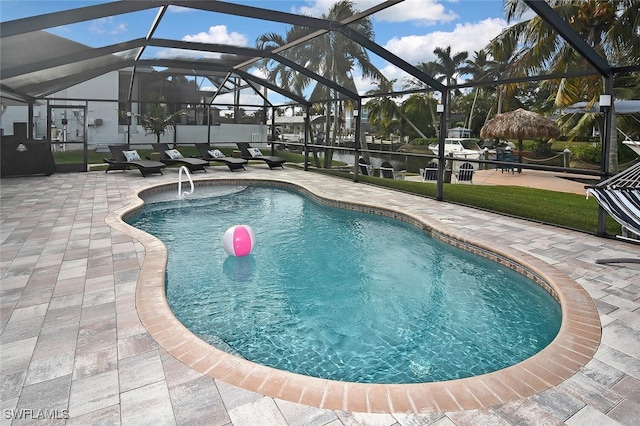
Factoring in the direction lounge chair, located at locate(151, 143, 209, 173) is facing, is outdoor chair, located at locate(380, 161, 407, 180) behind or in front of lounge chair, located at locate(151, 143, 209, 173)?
in front

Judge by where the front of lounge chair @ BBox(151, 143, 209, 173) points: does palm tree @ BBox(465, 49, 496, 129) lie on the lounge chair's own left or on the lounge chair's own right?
on the lounge chair's own left

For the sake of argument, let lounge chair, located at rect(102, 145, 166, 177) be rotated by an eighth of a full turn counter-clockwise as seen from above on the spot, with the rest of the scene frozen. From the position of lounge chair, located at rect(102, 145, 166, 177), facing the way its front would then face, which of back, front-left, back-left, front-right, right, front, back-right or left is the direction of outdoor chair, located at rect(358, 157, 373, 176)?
front

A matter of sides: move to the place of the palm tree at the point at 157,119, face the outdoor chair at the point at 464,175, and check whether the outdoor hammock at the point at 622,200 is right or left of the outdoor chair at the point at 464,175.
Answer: right

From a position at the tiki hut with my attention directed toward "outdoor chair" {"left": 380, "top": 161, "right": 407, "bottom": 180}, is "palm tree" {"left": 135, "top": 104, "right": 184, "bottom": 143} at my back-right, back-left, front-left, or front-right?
front-right

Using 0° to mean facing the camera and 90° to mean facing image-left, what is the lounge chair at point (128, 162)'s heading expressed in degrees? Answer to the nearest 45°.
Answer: approximately 315°

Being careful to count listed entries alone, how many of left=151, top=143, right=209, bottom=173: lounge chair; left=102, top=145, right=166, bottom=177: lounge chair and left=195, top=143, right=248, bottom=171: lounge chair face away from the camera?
0

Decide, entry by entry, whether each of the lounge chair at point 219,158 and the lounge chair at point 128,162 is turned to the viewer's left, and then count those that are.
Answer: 0

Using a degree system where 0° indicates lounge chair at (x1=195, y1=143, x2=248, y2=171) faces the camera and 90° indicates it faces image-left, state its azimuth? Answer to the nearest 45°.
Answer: approximately 315°
